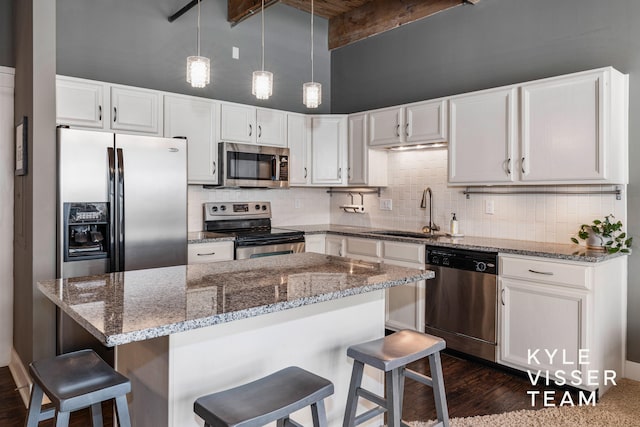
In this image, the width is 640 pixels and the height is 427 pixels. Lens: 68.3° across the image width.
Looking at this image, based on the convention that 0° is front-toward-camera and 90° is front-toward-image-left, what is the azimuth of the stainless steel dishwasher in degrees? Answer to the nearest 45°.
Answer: approximately 45°

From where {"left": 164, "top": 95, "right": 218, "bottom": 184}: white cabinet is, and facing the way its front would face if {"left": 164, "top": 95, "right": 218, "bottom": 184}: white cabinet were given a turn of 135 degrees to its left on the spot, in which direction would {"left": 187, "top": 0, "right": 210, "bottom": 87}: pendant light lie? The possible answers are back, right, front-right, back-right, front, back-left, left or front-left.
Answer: back

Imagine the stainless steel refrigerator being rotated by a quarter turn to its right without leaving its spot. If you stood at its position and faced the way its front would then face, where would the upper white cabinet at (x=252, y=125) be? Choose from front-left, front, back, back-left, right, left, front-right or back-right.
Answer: back

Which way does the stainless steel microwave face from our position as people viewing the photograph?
facing the viewer and to the right of the viewer

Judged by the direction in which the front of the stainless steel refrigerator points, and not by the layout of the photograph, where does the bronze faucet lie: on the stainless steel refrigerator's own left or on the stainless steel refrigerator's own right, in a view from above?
on the stainless steel refrigerator's own left

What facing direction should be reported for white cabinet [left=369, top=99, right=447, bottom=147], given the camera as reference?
facing the viewer and to the left of the viewer

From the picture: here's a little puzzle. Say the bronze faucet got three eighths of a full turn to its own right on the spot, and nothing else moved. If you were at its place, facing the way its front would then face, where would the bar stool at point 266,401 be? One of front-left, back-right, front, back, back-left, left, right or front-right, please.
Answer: back

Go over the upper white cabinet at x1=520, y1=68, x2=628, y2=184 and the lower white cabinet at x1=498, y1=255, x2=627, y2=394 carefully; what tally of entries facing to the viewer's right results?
0
